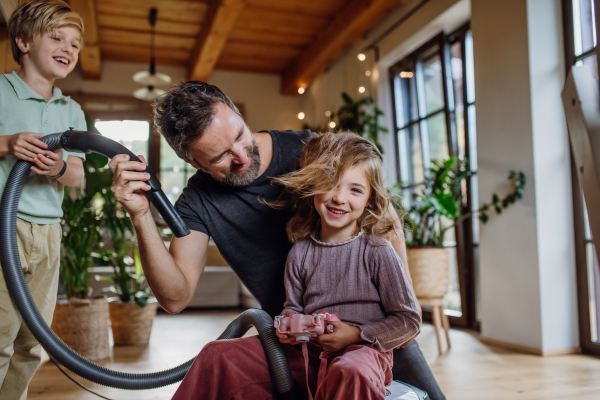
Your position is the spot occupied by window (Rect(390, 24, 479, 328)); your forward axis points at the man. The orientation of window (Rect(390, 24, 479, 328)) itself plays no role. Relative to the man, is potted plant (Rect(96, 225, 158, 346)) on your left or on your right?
right

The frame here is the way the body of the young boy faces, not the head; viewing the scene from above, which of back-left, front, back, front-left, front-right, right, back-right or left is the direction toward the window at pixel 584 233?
front-left

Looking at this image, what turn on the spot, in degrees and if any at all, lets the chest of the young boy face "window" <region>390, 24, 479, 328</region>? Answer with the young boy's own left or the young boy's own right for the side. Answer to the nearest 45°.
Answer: approximately 90° to the young boy's own left

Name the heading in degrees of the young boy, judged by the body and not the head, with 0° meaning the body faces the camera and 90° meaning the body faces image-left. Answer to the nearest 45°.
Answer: approximately 315°

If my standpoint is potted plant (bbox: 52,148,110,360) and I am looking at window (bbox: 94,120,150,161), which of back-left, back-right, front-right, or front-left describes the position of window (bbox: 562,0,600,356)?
back-right

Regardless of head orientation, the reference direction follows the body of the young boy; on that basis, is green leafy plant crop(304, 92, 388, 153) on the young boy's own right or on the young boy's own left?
on the young boy's own left

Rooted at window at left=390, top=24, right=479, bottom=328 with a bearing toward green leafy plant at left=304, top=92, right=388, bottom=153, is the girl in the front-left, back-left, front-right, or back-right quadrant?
back-left

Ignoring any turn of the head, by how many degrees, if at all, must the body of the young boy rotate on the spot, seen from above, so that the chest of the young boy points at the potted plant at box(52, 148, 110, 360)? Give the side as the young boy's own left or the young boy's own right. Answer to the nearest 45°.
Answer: approximately 135° to the young boy's own left

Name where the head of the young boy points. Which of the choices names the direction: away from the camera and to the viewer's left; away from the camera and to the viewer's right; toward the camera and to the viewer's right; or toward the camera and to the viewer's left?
toward the camera and to the viewer's right
